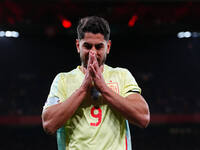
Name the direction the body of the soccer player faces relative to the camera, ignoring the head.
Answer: toward the camera

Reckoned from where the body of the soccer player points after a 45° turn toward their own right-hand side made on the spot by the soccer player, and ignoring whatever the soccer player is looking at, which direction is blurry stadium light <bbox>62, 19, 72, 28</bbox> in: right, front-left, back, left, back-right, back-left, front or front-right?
back-right

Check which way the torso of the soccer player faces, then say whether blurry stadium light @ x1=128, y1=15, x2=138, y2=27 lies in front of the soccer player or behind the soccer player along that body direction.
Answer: behind
